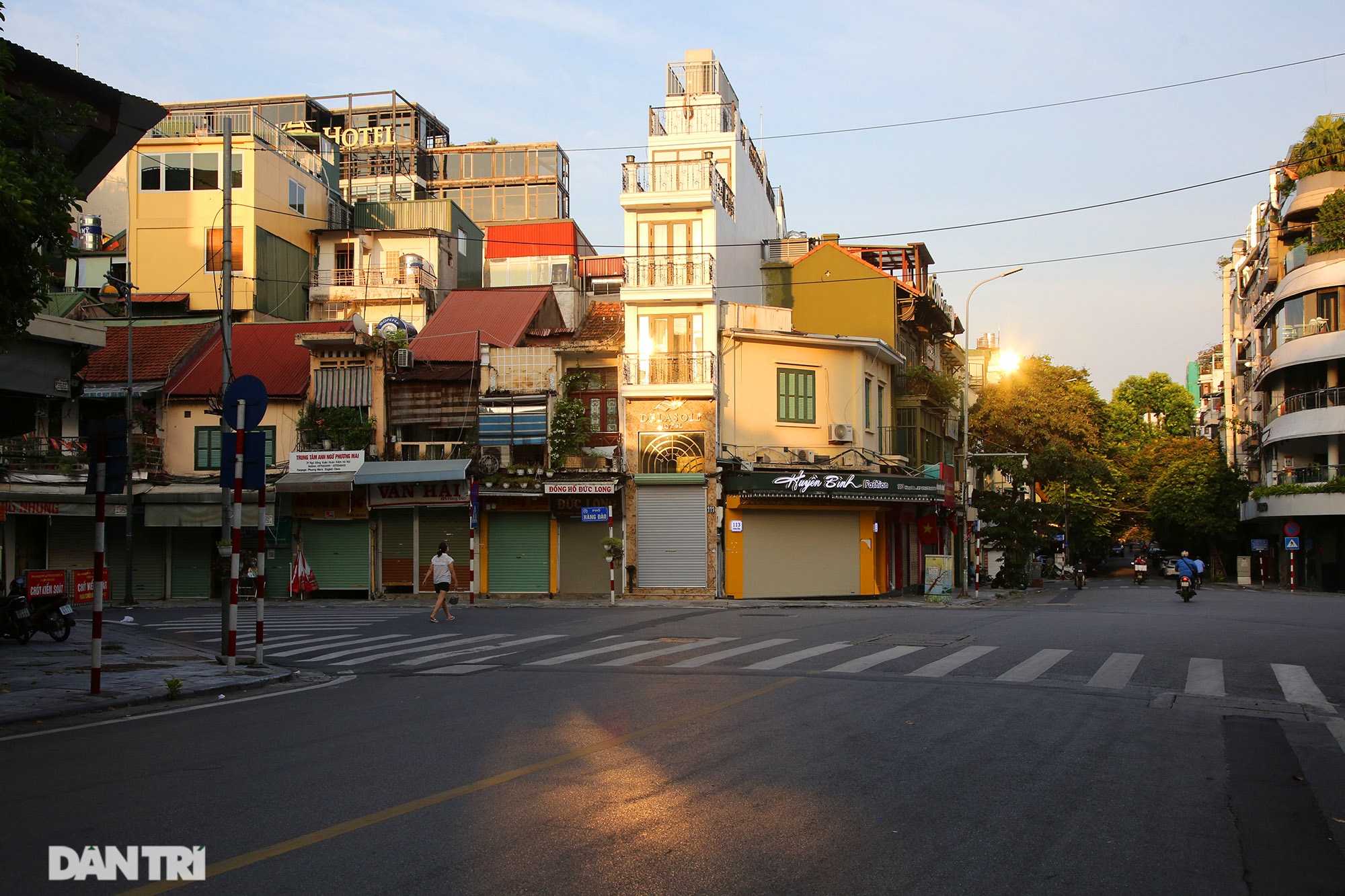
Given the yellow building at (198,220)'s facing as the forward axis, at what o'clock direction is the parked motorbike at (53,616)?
The parked motorbike is roughly at 12 o'clock from the yellow building.

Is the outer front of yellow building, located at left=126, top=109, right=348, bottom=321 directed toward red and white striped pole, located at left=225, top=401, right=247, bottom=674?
yes

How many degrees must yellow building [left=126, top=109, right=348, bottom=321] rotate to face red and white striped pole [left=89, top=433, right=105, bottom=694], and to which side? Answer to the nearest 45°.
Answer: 0° — it already faces it

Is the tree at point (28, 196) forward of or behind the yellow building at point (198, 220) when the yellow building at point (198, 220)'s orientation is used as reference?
forward

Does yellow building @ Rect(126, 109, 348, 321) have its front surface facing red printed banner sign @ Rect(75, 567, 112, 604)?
yes

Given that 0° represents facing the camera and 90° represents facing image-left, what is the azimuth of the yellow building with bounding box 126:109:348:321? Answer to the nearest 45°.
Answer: approximately 0°

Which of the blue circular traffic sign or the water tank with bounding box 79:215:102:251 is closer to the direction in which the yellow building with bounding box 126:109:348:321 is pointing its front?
the blue circular traffic sign

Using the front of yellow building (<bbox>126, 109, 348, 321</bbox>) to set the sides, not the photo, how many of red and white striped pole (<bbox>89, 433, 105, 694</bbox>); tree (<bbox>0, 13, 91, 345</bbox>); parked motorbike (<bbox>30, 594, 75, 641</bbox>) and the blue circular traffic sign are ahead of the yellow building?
4

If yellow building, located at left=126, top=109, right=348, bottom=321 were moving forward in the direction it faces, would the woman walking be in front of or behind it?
in front
